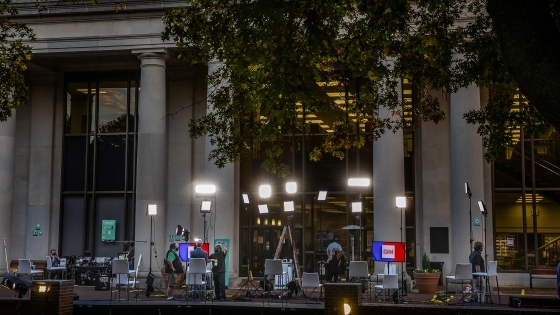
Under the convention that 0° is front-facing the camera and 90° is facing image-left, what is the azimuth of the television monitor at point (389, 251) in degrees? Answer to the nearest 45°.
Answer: approximately 0°

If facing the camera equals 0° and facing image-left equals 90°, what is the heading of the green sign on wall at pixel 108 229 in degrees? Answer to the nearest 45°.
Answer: approximately 0°
